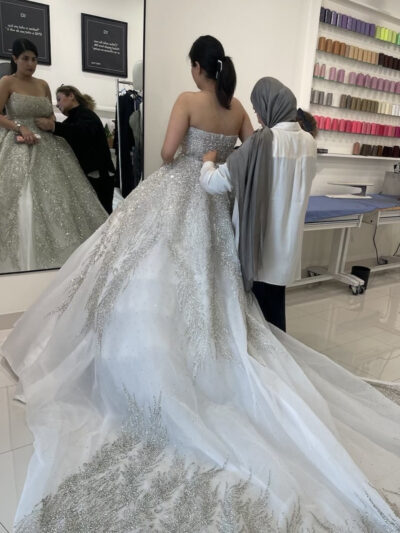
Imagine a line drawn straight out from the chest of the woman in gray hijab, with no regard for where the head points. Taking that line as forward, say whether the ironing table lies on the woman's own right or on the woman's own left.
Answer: on the woman's own right

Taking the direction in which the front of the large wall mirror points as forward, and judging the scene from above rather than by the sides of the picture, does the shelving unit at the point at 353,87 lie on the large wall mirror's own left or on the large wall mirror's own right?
on the large wall mirror's own left

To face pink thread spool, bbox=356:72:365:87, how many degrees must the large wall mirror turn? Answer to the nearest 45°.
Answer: approximately 45° to its left

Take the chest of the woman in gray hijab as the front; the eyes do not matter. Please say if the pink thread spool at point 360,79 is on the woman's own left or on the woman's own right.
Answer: on the woman's own right

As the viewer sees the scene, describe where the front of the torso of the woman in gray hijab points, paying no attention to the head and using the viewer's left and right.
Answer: facing away from the viewer and to the left of the viewer

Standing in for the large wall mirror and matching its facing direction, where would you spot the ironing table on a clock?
The ironing table is roughly at 10 o'clock from the large wall mirror.

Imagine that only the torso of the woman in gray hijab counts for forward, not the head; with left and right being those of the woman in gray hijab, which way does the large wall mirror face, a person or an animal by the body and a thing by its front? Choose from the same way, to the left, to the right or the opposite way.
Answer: the opposite way

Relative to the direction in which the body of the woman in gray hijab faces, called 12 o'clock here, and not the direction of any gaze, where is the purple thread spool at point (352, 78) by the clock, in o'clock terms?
The purple thread spool is roughly at 2 o'clock from the woman in gray hijab.

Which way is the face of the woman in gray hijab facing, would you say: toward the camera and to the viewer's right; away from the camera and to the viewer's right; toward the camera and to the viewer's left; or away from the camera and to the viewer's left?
away from the camera and to the viewer's left
